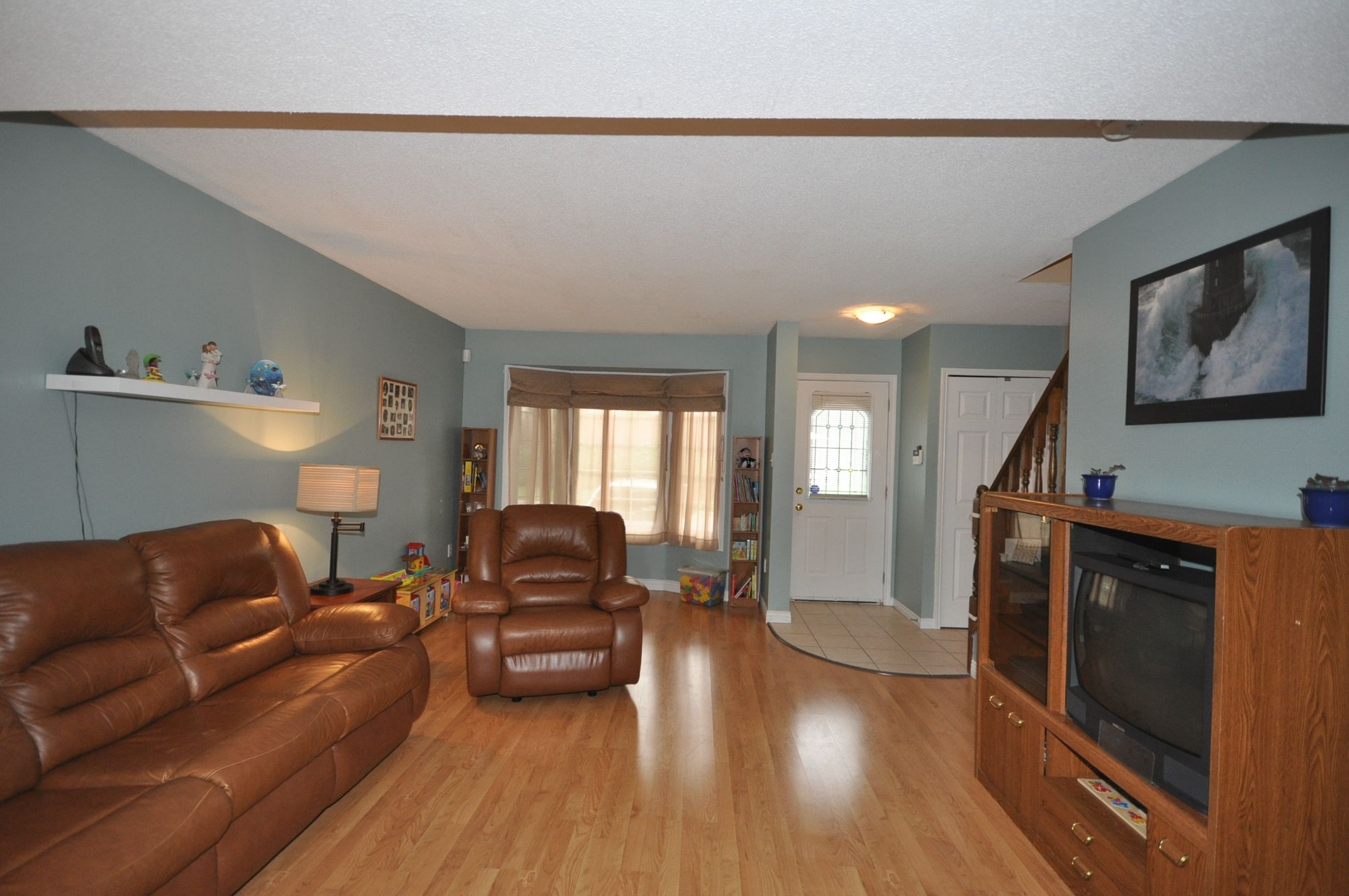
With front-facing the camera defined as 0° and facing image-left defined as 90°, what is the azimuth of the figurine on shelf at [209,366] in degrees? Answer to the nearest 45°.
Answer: approximately 315°

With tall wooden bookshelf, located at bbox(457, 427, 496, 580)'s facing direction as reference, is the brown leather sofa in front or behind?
in front

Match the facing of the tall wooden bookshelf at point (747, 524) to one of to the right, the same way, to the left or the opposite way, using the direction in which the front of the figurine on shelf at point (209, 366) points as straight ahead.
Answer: to the right

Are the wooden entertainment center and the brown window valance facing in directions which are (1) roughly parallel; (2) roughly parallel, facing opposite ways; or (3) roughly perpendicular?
roughly perpendicular

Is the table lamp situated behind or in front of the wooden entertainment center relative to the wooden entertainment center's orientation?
in front

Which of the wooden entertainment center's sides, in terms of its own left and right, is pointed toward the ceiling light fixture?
right

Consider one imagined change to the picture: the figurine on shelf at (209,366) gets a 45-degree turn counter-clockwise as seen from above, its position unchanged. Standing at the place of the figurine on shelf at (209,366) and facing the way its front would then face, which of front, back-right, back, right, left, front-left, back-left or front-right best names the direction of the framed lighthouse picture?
front-right

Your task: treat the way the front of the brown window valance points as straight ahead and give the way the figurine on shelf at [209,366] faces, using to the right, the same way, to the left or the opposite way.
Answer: to the left

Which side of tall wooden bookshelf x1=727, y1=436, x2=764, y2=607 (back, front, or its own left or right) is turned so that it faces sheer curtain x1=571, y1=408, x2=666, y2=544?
right

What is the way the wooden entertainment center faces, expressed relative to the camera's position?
facing the viewer and to the left of the viewer

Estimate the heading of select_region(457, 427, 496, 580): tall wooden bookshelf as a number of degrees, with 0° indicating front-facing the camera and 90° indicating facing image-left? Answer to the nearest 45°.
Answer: approximately 0°

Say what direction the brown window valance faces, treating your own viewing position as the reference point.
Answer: facing the viewer

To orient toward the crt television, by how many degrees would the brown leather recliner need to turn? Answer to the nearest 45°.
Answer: approximately 45° to its left

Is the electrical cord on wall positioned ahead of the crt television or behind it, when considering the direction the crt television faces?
ahead

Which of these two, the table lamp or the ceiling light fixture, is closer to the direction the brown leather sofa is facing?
the ceiling light fixture

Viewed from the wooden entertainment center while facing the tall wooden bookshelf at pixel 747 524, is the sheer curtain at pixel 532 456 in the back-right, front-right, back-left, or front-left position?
front-left
